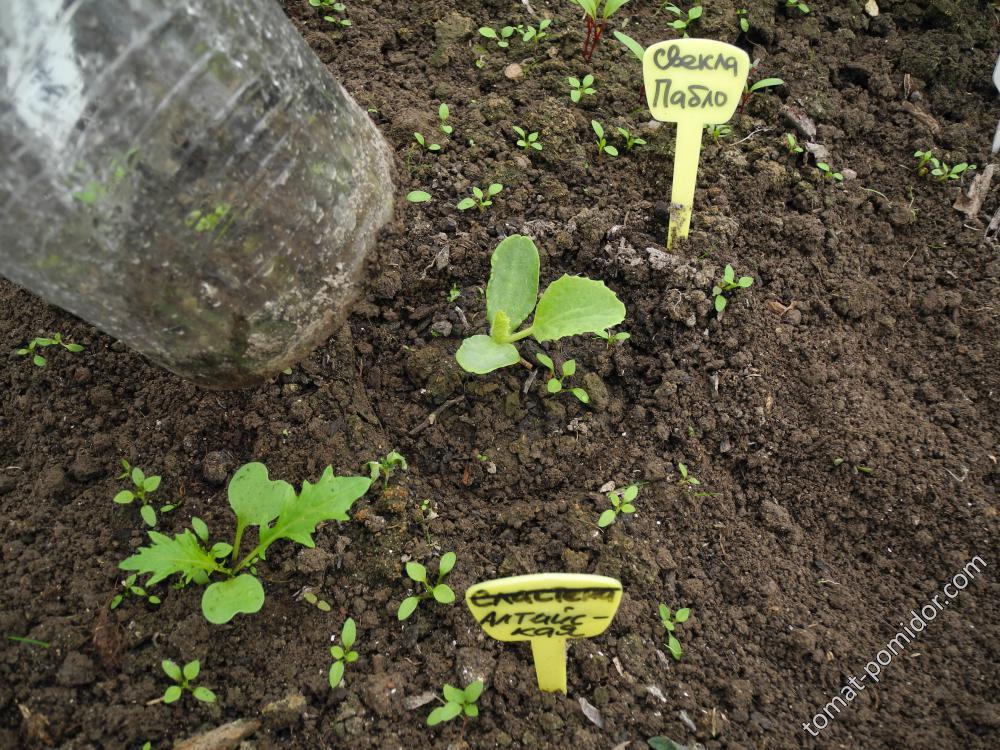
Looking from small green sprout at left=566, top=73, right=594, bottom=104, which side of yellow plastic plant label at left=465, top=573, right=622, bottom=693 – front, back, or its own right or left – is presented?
back

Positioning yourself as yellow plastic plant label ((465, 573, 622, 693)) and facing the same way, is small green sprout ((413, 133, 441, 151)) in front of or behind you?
behind

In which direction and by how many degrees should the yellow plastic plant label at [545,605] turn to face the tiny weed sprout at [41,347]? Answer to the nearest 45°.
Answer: approximately 135° to its right

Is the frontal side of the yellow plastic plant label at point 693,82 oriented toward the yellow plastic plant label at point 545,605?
yes

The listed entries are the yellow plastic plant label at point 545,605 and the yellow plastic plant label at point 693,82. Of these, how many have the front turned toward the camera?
2

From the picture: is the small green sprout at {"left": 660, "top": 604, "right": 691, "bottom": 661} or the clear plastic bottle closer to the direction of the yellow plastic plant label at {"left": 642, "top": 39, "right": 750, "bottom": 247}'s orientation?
the small green sprout

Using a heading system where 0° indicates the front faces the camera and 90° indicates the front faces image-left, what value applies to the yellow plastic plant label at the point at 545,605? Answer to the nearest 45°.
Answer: approximately 0°
